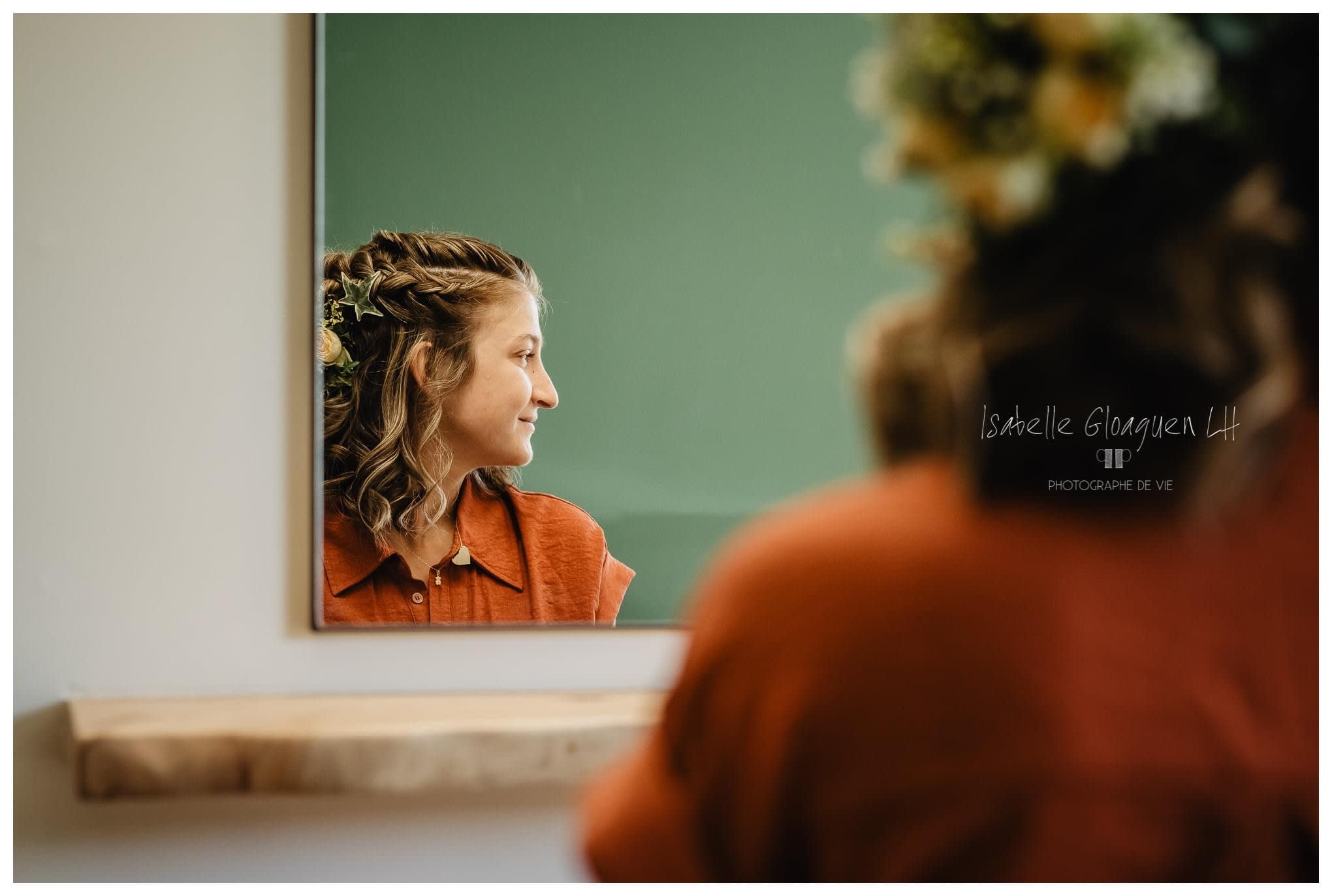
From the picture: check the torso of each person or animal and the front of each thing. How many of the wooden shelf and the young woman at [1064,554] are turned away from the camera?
1

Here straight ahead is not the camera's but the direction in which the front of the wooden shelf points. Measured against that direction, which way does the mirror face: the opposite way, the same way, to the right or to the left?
the same way

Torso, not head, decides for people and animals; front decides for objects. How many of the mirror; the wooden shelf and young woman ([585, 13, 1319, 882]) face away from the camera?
1

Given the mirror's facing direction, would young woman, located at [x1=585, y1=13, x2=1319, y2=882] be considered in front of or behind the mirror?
in front

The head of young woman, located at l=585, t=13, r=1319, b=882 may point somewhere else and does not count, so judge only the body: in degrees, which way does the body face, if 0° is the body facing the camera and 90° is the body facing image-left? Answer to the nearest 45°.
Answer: approximately 180°

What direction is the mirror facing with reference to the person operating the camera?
facing the viewer

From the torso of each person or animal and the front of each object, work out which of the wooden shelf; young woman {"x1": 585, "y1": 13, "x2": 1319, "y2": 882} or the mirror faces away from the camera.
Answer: the young woman

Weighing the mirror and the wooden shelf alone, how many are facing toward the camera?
2

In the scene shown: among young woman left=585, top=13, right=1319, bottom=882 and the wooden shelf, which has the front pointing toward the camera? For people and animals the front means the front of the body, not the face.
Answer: the wooden shelf

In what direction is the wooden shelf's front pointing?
toward the camera

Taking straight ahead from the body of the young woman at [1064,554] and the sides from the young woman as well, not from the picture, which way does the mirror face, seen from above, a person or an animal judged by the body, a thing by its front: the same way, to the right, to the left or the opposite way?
the opposite way

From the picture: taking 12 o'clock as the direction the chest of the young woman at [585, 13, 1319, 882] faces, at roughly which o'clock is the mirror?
The mirror is roughly at 11 o'clock from the young woman.
